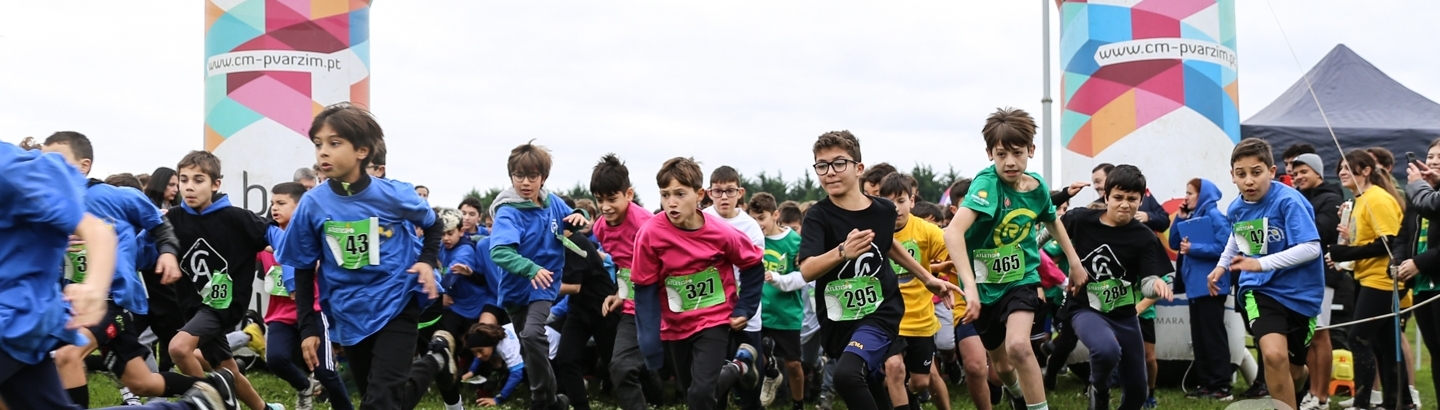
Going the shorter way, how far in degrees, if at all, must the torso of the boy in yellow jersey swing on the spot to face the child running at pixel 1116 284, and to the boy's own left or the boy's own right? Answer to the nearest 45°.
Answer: approximately 135° to the boy's own left

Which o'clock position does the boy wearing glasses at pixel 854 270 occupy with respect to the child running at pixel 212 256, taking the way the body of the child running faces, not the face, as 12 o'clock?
The boy wearing glasses is roughly at 9 o'clock from the child running.

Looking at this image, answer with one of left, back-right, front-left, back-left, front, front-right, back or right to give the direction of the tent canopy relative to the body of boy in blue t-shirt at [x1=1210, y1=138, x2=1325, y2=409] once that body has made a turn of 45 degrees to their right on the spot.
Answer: right

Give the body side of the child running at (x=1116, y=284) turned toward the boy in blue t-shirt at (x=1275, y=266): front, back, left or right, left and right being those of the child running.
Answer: left
